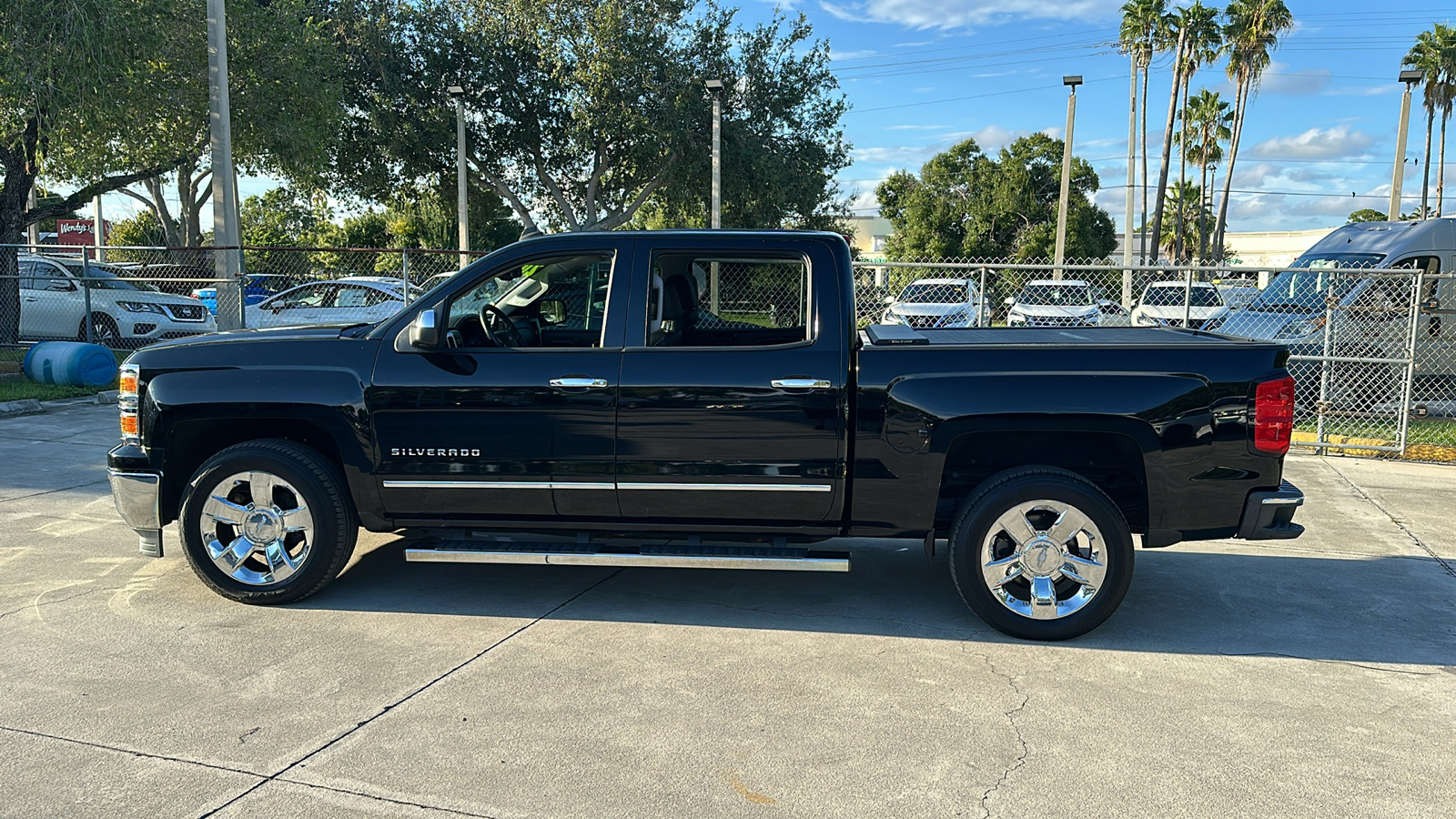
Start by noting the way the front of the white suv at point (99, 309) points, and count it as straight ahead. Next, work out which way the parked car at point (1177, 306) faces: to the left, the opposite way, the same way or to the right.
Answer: to the right

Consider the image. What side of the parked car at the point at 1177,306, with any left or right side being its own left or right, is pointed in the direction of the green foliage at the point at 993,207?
back

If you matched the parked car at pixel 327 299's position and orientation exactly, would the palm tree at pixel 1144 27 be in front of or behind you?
behind

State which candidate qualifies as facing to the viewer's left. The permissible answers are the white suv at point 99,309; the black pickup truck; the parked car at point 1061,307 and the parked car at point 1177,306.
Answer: the black pickup truck

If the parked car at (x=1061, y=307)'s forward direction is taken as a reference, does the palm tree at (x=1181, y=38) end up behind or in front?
behind

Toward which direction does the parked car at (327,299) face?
to the viewer's left

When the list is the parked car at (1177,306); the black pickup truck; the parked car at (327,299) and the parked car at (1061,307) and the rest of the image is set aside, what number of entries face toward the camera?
2

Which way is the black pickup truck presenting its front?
to the viewer's left

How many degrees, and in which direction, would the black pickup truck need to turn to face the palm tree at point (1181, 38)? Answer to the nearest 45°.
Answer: approximately 135° to its right

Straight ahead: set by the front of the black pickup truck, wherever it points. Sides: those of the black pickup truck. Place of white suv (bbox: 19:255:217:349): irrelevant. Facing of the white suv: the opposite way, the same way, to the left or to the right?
the opposite way

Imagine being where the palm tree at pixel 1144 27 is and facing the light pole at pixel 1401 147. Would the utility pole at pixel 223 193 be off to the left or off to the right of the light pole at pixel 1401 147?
right

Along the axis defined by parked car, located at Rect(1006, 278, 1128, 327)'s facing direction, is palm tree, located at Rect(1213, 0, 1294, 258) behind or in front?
behind

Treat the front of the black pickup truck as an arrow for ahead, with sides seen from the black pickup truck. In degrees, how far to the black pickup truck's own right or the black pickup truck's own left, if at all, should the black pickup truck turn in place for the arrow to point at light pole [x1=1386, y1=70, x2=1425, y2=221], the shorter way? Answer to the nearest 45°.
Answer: approximately 135° to the black pickup truck's own right

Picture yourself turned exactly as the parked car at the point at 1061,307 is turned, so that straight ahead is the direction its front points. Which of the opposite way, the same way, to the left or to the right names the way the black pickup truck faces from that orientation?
to the right

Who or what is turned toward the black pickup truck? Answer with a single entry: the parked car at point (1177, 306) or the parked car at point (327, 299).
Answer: the parked car at point (1177, 306)

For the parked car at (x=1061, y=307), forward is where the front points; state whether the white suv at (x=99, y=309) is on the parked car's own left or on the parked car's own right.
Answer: on the parked car's own right
